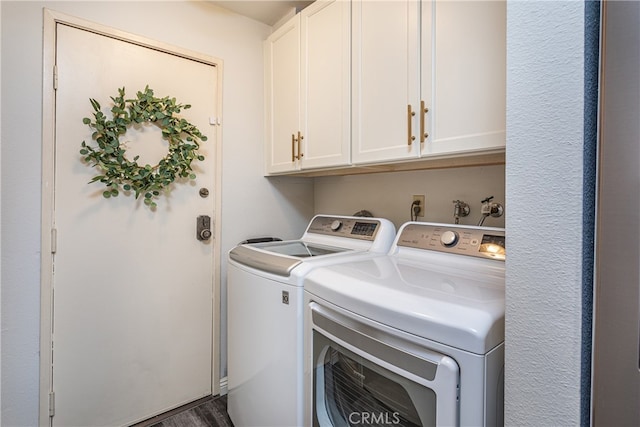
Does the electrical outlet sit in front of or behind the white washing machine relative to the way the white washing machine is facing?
behind

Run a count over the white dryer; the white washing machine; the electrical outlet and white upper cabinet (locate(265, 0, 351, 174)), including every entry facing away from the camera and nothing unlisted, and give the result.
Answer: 0

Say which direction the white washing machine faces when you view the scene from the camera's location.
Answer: facing the viewer and to the left of the viewer

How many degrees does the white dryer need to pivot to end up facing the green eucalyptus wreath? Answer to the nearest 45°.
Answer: approximately 45° to its right

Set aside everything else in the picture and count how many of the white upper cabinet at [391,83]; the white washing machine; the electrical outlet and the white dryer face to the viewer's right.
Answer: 0

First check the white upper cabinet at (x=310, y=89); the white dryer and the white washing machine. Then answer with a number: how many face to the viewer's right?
0

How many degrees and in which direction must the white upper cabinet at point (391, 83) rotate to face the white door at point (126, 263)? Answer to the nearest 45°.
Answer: approximately 45° to its right

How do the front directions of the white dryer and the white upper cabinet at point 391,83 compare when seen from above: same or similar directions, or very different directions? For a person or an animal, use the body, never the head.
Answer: same or similar directions

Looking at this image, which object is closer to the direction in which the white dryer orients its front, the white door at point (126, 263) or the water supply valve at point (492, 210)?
the white door
